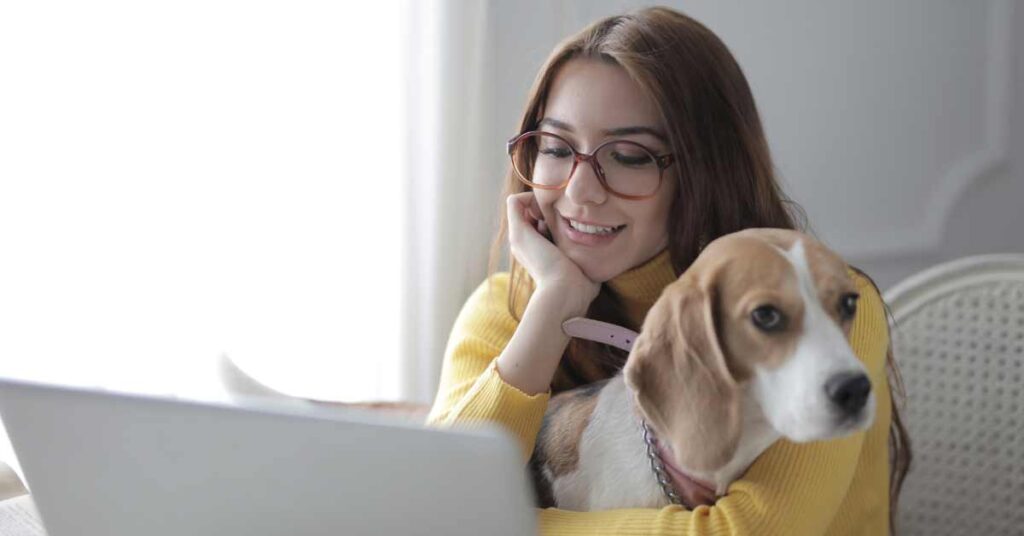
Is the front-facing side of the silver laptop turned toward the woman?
yes

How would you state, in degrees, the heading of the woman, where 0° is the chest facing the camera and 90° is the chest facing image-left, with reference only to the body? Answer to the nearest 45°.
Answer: approximately 45°

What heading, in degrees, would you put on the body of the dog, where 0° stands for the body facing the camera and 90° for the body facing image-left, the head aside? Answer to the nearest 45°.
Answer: approximately 315°

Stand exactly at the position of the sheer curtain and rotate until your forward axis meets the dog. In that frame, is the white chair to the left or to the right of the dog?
left

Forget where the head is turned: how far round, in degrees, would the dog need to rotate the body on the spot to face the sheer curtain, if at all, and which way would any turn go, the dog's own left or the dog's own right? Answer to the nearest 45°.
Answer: approximately 180°

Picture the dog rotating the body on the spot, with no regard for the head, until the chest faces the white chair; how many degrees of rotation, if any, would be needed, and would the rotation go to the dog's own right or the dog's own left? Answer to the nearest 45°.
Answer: approximately 90° to the dog's own left

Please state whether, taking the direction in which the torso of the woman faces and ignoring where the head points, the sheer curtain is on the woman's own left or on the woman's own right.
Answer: on the woman's own right

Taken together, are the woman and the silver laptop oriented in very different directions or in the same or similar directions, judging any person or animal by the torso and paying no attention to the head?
very different directions
